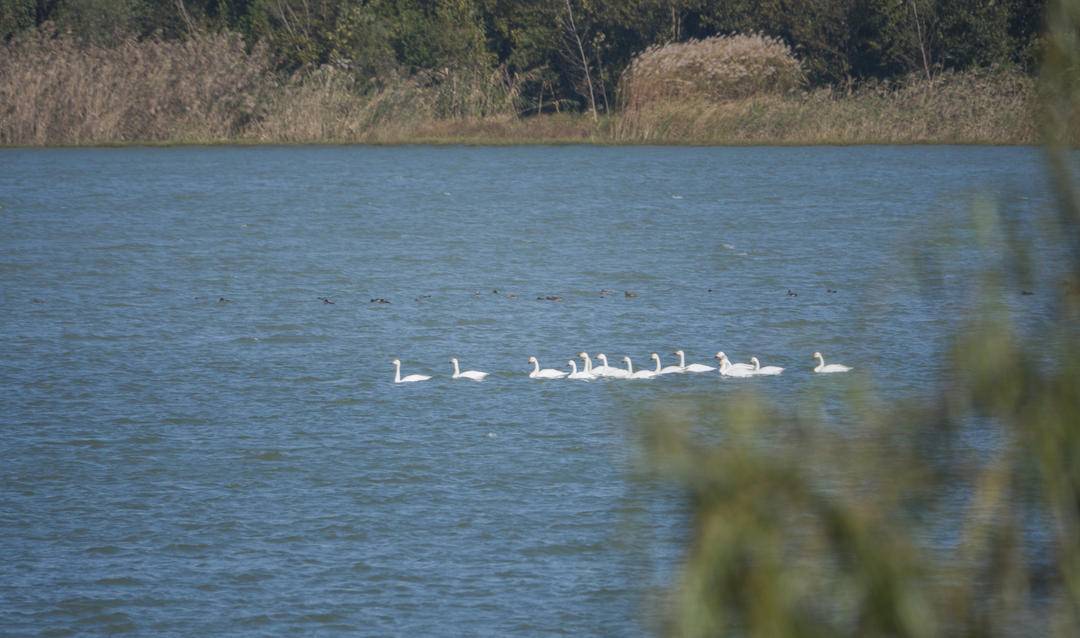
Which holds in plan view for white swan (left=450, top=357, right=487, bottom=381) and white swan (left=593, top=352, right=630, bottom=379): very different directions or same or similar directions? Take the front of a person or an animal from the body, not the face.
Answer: same or similar directions

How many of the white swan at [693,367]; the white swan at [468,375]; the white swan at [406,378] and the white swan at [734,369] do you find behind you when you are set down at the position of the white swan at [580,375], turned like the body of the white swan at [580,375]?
2

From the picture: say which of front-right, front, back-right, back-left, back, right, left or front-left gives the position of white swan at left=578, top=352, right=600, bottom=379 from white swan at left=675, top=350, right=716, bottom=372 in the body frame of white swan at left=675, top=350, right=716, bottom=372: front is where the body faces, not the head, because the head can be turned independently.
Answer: front

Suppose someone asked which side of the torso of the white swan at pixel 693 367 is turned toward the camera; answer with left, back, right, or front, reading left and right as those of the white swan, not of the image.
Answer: left

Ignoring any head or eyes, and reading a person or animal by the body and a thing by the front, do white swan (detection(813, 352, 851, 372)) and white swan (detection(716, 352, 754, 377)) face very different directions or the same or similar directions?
same or similar directions

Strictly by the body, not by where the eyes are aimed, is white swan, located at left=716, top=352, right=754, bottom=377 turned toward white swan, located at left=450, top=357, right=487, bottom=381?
yes

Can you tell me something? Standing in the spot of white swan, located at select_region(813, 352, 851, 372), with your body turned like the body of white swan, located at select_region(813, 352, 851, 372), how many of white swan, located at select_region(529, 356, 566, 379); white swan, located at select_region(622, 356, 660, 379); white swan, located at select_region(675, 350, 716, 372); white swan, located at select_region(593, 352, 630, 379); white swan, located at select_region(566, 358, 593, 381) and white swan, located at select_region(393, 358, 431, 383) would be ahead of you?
6

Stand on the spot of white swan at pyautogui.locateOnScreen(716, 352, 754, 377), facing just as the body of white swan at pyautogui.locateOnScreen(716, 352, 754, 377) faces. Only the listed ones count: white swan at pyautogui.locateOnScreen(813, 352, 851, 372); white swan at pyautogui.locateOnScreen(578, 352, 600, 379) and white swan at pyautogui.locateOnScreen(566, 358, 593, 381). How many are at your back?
1

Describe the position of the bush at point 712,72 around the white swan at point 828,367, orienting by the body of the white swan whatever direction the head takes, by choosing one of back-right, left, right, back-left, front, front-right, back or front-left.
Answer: right

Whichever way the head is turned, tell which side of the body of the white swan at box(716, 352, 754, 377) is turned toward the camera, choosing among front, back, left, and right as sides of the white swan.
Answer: left

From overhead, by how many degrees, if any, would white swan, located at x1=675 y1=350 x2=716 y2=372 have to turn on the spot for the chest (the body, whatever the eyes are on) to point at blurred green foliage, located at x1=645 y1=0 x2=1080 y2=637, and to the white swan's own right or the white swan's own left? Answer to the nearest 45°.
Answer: approximately 90° to the white swan's own left

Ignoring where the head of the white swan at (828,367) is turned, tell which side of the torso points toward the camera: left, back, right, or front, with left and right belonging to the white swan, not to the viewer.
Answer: left

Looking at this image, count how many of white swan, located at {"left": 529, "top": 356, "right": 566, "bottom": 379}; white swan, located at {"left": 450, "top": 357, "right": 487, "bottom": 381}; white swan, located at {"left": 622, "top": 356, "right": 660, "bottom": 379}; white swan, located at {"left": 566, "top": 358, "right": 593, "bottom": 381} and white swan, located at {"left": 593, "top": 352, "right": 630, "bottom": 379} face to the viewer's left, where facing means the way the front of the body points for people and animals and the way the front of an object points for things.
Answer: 5

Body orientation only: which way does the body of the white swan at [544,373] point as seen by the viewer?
to the viewer's left

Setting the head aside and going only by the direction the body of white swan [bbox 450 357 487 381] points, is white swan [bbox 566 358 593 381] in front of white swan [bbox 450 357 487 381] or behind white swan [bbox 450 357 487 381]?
behind

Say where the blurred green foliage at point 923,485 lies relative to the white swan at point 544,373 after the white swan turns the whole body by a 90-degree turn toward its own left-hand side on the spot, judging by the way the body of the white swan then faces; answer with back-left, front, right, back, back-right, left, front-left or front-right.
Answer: front

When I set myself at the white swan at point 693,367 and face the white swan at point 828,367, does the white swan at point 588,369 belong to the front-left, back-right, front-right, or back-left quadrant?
back-right

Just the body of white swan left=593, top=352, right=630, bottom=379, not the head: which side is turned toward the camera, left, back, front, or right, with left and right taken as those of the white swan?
left

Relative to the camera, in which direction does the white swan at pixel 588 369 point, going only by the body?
to the viewer's left

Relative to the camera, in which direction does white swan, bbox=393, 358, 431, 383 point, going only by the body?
to the viewer's left
